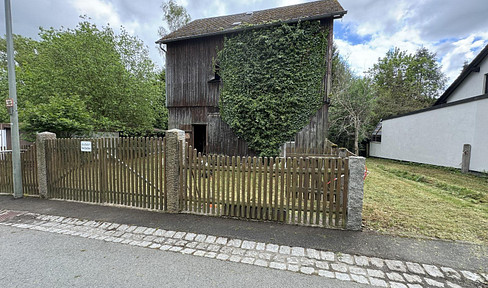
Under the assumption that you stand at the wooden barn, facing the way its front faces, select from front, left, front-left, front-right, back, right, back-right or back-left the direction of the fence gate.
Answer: front

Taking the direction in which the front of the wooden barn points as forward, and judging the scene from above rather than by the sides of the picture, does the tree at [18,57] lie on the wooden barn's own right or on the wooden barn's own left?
on the wooden barn's own right

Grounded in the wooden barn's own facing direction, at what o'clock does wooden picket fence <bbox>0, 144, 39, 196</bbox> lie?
The wooden picket fence is roughly at 1 o'clock from the wooden barn.

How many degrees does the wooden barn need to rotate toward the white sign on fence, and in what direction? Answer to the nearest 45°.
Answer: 0° — it already faces it

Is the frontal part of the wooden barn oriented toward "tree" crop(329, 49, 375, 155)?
no

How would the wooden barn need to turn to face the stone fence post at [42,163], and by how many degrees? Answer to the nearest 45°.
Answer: approximately 45° to its right

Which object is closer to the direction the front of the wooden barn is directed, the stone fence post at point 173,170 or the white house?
the stone fence post

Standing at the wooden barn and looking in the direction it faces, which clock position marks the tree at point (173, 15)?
The tree is roughly at 5 o'clock from the wooden barn.

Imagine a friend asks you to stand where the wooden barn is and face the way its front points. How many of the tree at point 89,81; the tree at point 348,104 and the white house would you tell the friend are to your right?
1

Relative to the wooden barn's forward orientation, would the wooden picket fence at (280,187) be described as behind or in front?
in front

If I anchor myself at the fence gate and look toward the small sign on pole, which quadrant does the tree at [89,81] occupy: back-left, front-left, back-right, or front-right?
front-right

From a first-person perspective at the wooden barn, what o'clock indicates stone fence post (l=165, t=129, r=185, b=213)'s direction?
The stone fence post is roughly at 12 o'clock from the wooden barn.

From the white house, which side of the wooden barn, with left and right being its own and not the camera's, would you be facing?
left

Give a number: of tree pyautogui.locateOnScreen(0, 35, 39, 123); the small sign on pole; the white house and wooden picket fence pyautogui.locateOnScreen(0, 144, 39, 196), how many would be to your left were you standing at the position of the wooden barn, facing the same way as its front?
1

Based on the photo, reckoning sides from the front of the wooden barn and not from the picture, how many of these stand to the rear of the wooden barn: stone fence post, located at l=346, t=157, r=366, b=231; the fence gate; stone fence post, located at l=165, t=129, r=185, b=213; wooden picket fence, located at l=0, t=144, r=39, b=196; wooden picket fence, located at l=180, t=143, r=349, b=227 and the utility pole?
0

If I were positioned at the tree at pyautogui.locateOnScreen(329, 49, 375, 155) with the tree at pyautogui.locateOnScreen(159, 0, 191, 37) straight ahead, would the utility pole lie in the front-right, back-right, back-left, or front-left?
front-left

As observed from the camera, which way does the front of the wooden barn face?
facing the viewer
